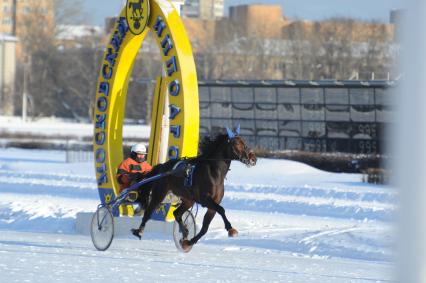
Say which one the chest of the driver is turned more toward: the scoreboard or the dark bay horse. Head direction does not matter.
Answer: the dark bay horse

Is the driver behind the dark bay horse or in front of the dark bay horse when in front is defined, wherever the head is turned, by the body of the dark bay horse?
behind

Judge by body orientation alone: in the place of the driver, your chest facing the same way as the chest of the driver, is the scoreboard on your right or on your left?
on your left

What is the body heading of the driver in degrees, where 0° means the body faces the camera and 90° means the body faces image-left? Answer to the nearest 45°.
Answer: approximately 315°

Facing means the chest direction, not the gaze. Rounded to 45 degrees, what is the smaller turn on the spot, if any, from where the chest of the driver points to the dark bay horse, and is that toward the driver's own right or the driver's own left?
0° — they already face it
